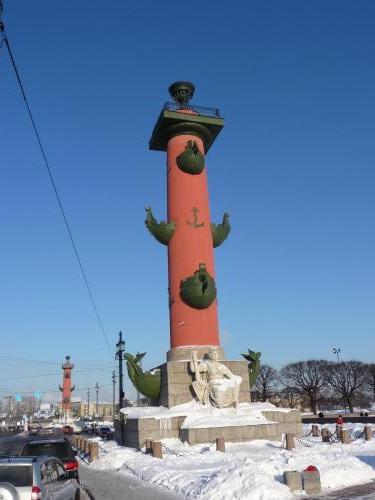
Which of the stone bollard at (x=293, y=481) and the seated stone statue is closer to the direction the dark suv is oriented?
the seated stone statue

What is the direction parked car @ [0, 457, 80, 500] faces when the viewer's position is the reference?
facing away from the viewer and to the right of the viewer

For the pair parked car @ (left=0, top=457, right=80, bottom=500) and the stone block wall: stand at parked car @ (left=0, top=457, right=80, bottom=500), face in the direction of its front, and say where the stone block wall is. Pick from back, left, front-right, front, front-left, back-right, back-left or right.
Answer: front

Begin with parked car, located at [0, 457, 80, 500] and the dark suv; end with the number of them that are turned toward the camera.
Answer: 0

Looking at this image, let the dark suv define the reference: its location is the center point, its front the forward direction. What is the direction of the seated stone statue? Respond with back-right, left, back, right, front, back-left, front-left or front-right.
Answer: front-right

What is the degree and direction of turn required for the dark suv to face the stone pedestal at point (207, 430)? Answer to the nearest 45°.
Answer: approximately 45° to its right

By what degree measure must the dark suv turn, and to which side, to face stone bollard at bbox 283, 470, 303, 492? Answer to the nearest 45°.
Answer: approximately 135° to its right

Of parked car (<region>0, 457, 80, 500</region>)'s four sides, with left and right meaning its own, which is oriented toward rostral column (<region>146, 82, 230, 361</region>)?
front

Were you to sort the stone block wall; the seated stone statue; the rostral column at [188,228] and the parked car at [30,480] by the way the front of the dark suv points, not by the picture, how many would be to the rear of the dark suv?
1

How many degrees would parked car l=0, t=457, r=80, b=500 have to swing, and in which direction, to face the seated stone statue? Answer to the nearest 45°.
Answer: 0° — it already faces it

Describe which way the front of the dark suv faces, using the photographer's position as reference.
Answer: facing away from the viewer

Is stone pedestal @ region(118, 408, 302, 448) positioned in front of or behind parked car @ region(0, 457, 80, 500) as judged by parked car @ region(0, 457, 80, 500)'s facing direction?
in front
